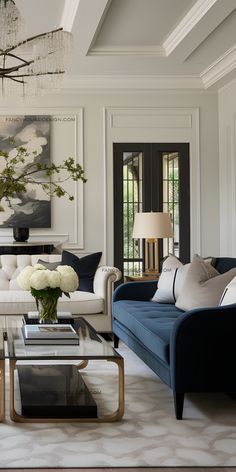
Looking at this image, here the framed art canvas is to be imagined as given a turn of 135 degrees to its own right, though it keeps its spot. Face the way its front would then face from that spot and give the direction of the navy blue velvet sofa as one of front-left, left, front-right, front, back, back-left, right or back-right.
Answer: back-left

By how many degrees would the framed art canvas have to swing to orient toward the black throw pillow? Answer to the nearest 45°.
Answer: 0° — it already faces it

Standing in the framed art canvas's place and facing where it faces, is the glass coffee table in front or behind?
in front

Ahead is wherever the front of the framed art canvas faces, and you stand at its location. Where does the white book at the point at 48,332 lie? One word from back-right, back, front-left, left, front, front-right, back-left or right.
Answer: front

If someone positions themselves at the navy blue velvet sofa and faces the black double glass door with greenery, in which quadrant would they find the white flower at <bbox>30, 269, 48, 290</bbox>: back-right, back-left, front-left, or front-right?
front-left

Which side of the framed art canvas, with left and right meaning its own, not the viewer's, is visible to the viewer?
front

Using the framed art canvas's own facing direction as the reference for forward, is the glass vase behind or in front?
in front

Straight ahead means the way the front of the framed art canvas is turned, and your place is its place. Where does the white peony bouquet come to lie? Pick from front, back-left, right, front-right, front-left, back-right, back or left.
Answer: front

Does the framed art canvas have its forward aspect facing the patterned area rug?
yes

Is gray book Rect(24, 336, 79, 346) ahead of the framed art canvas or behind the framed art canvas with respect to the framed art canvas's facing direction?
ahead

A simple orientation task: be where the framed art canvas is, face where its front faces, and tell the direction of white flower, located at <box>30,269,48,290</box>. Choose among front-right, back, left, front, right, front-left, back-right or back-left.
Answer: front

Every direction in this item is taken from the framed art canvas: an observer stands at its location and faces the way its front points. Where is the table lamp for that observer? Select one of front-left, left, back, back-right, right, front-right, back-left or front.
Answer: front-left

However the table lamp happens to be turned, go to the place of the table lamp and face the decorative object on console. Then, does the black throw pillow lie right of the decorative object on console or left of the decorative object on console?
left

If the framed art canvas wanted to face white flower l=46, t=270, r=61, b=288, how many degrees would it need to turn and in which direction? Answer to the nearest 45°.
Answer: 0° — it already faces it

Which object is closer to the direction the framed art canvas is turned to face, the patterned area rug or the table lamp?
the patterned area rug
